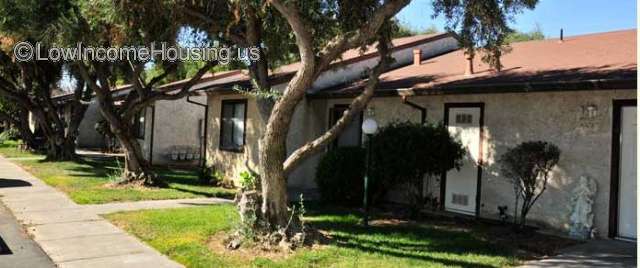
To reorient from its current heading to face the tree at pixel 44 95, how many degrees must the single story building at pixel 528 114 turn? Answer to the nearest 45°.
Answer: approximately 90° to its right

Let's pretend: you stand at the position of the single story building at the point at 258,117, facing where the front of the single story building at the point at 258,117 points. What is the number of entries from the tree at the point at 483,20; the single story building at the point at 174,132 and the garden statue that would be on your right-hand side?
1

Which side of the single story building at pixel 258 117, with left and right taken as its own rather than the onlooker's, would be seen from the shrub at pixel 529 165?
left

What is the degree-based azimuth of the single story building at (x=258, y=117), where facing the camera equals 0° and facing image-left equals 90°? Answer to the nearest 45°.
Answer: approximately 45°

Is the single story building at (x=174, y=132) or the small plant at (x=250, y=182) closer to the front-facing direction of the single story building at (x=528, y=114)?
the small plant

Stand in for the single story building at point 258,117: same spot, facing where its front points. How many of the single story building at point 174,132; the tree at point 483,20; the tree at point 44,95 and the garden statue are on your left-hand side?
2

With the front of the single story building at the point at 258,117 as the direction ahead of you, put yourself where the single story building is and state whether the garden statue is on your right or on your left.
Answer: on your left

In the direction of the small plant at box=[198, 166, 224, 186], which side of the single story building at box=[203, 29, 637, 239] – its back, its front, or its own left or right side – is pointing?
right

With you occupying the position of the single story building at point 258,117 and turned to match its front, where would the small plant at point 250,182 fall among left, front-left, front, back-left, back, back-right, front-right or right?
front-left

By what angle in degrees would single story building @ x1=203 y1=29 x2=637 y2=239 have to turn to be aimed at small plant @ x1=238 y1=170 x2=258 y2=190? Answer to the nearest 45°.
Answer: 0° — it already faces it
